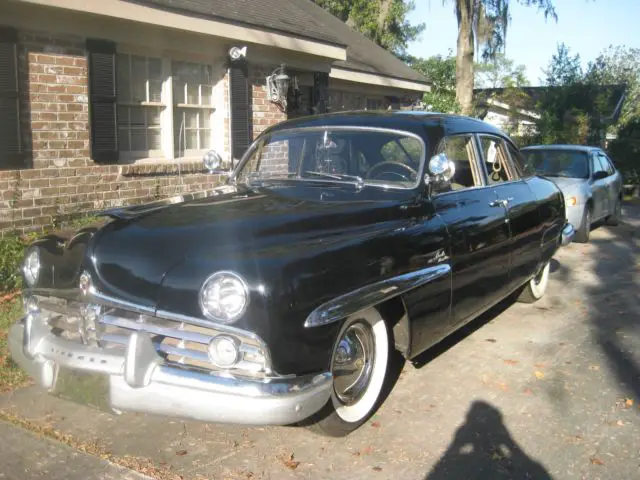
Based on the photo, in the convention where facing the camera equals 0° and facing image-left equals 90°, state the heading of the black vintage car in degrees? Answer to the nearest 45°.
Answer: approximately 45°

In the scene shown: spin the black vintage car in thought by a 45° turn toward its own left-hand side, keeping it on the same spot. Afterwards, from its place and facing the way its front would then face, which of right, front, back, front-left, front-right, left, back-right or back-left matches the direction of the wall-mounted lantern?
back

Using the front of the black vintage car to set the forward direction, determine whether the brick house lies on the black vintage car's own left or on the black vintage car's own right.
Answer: on the black vintage car's own right
